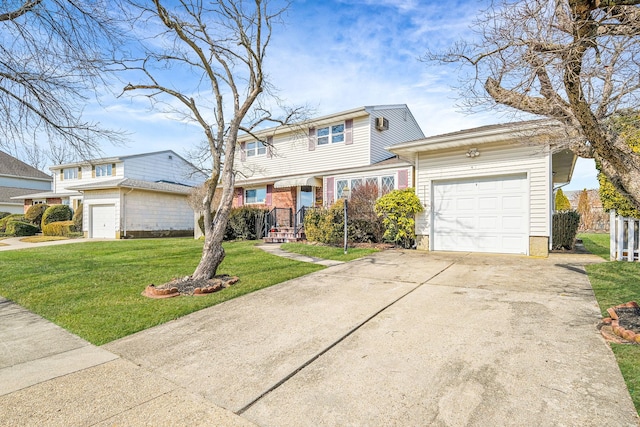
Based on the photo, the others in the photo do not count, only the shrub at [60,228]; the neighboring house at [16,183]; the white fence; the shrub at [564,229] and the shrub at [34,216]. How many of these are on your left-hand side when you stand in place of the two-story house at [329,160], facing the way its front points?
2

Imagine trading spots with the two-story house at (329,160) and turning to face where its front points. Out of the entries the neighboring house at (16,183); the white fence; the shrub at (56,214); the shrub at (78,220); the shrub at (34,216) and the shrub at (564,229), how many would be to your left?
2

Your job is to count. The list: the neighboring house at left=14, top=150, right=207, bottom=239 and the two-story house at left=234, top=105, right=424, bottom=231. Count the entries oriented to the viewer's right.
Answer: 0

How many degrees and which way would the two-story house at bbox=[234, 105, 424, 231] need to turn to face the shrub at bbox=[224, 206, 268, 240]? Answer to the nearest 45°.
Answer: approximately 45° to its right

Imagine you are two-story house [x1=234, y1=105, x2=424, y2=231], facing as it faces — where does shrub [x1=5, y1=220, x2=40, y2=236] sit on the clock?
The shrub is roughly at 2 o'clock from the two-story house.

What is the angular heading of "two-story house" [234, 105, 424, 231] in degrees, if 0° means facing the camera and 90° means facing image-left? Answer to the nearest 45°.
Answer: approximately 45°

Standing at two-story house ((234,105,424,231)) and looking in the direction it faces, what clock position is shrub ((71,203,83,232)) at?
The shrub is roughly at 2 o'clock from the two-story house.

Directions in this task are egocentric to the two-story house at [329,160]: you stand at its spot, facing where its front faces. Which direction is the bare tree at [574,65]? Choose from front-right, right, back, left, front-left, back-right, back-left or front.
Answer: front-left

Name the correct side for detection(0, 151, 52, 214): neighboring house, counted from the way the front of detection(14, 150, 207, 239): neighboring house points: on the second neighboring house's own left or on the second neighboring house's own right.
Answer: on the second neighboring house's own right

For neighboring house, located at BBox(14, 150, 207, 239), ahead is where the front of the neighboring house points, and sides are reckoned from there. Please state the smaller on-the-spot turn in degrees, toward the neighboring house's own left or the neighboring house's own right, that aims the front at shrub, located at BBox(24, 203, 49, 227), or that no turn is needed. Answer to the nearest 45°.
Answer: approximately 90° to the neighboring house's own right

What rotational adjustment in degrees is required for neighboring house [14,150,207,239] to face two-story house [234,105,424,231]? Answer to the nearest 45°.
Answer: approximately 90° to its left

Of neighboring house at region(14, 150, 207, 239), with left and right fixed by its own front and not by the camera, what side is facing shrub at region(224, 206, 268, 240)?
left

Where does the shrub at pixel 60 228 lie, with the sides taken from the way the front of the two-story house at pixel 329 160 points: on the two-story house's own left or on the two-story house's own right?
on the two-story house's own right

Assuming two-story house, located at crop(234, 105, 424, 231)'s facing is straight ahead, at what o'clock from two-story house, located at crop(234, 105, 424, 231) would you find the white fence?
The white fence is roughly at 9 o'clock from the two-story house.
